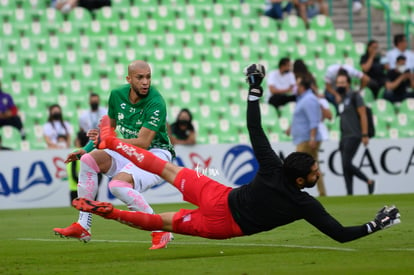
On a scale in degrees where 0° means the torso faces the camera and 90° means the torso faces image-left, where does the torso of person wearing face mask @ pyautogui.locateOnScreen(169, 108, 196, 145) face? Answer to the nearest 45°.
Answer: approximately 0°

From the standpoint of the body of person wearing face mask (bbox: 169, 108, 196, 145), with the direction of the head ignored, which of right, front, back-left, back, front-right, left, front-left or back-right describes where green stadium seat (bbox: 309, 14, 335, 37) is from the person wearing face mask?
back-left

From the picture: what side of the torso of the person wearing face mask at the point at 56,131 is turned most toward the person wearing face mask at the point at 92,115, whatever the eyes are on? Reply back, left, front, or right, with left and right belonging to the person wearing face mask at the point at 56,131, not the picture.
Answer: left

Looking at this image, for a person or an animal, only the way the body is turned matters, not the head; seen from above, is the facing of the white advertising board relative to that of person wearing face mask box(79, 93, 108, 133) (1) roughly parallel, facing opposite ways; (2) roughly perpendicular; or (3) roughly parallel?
roughly parallel

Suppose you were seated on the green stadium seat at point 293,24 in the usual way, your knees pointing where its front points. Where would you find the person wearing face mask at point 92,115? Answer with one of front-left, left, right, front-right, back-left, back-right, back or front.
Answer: front-right

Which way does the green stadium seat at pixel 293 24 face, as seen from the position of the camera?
facing the viewer

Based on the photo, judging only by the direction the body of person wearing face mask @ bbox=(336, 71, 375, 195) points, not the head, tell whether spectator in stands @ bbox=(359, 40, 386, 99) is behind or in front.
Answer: behind

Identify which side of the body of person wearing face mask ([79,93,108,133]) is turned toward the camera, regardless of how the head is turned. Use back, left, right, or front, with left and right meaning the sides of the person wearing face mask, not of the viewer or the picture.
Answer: front

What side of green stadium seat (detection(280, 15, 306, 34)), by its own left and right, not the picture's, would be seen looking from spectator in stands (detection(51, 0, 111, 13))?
right

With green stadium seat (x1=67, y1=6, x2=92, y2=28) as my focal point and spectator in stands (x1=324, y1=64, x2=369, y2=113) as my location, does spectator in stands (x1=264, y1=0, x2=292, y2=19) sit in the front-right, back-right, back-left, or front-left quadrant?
front-right

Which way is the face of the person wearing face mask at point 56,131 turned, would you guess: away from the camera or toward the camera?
toward the camera
